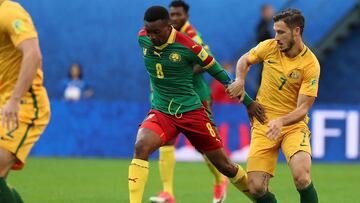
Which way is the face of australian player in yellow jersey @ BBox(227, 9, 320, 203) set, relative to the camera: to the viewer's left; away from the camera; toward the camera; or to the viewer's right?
to the viewer's left

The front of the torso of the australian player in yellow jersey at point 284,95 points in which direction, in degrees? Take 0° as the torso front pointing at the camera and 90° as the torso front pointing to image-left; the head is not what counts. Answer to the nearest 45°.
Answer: approximately 45°

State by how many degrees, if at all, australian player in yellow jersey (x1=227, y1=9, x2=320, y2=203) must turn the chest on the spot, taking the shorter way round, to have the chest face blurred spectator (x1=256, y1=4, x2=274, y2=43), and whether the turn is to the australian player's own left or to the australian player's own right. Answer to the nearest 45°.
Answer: approximately 135° to the australian player's own right

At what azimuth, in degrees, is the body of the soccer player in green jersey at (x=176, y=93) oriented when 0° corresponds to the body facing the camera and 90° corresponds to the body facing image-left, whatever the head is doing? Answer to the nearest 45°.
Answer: approximately 45°

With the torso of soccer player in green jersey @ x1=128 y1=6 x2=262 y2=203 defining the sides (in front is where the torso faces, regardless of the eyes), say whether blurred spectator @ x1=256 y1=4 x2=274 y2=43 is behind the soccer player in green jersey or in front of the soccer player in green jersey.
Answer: behind

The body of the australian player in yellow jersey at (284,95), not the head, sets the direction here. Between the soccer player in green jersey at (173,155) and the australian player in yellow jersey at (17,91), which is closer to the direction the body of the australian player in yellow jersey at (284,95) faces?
the australian player in yellow jersey

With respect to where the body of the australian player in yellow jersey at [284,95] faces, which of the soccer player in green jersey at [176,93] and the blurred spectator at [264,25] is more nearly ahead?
the soccer player in green jersey

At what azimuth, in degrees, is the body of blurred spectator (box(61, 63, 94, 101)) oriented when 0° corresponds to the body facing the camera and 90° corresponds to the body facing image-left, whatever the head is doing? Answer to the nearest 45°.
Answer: approximately 0°

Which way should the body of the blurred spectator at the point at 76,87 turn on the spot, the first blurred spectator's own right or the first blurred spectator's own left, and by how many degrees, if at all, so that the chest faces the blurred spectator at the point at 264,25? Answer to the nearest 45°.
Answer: approximately 90° to the first blurred spectator's own left

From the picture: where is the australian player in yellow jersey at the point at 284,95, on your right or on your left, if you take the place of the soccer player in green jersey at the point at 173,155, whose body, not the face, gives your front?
on your left
